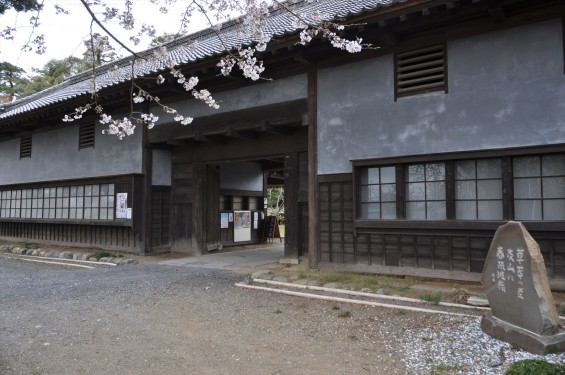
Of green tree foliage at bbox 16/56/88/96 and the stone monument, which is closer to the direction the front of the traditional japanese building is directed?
the stone monument

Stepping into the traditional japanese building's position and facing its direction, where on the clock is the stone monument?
The stone monument is roughly at 10 o'clock from the traditional japanese building.

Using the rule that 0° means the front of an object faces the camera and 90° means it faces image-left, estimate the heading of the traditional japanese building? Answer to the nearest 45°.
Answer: approximately 45°

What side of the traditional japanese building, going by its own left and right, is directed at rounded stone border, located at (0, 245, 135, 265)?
right

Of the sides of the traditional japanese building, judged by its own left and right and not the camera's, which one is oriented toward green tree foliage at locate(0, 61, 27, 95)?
right
